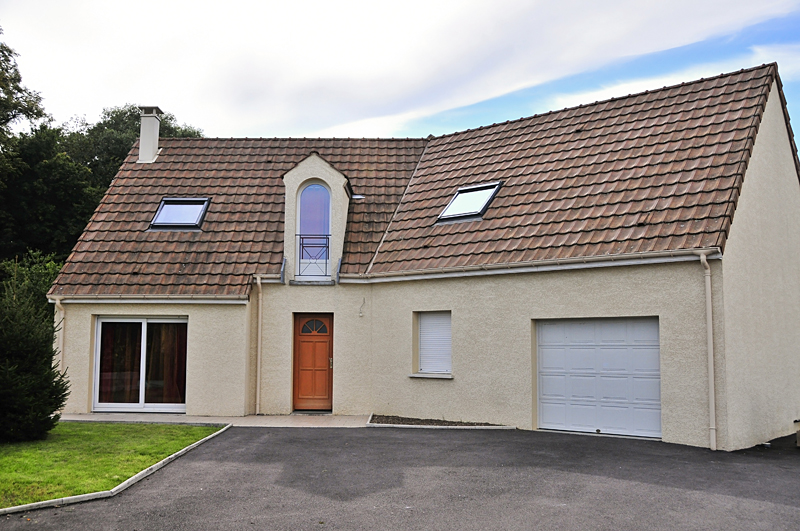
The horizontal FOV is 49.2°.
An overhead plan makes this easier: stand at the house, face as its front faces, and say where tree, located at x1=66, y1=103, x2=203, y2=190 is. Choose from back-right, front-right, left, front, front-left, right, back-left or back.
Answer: back-right

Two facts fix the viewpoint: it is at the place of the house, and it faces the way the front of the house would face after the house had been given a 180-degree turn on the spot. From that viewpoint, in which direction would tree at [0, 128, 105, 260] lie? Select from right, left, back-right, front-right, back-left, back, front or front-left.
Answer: front-left

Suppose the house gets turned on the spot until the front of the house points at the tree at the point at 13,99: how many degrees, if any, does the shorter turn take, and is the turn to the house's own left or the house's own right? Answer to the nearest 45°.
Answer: approximately 135° to the house's own right

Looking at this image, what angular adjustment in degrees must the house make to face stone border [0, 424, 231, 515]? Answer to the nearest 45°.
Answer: approximately 45° to its right

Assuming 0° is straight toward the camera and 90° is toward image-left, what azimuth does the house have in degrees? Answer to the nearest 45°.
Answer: approximately 0°
